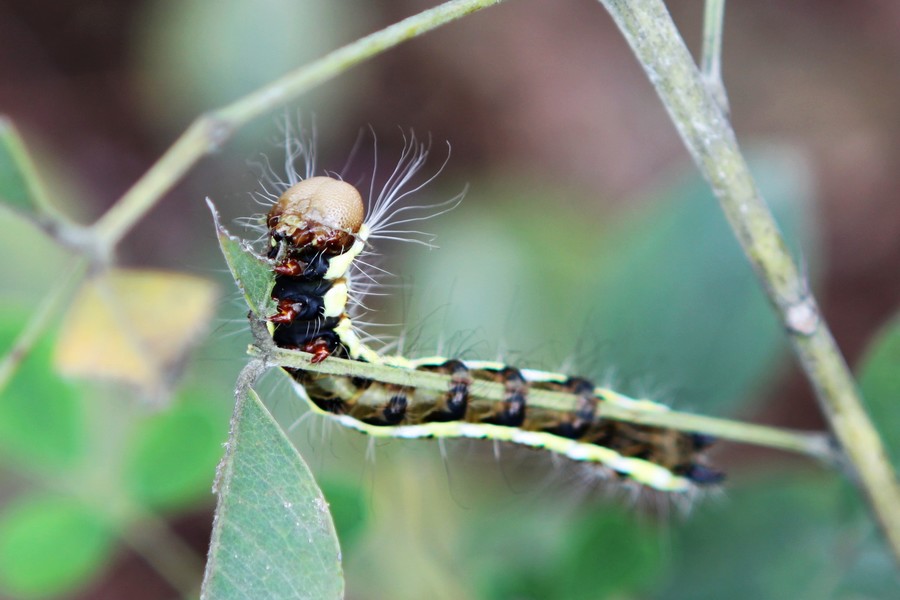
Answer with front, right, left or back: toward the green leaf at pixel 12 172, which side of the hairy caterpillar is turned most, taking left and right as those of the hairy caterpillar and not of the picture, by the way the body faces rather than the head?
front

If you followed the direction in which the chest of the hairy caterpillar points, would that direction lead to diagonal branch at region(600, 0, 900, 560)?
no

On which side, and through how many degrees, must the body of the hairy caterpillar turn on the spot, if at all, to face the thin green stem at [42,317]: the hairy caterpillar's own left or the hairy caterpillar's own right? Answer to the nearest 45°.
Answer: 0° — it already faces it

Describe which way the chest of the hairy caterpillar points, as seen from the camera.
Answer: to the viewer's left

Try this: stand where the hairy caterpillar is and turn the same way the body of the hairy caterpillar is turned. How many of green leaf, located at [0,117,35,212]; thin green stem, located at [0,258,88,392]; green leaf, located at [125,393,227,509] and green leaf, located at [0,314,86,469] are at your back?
0

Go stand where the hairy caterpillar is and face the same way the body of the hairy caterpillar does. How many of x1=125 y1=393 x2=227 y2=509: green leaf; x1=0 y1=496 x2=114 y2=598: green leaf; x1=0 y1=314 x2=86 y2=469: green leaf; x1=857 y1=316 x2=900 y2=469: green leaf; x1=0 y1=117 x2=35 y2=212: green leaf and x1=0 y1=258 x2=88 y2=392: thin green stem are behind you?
1

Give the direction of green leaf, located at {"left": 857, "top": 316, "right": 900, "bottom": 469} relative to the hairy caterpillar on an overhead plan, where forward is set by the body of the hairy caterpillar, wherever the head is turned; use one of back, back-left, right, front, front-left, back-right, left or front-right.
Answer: back

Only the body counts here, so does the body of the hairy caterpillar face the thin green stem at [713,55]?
no

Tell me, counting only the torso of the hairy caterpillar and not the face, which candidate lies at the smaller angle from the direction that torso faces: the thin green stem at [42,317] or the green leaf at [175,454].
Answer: the thin green stem

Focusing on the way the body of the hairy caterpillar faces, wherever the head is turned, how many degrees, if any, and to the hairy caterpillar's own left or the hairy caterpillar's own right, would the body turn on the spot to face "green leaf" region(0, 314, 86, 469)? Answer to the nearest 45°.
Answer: approximately 45° to the hairy caterpillar's own right

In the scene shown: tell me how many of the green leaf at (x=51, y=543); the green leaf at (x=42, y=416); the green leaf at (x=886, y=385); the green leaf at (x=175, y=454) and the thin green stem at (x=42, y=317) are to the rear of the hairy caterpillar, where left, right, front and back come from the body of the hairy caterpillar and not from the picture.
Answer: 1

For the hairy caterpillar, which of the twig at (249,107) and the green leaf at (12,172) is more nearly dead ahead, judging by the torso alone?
the green leaf
